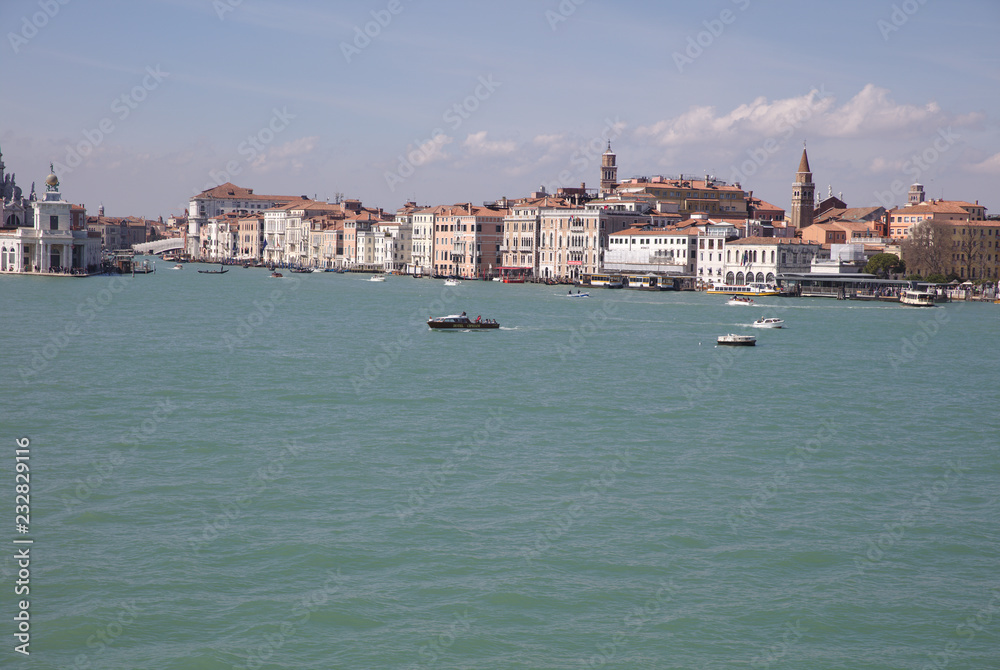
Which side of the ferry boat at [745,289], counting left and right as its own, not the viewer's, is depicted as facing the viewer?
left

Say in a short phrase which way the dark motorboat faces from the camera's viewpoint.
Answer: facing to the left of the viewer

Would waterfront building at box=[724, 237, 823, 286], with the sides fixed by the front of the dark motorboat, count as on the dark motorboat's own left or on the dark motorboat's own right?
on the dark motorboat's own right

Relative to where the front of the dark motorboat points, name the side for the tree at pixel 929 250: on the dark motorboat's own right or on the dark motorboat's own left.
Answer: on the dark motorboat's own right

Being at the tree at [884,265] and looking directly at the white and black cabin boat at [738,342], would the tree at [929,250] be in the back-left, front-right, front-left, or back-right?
back-left
